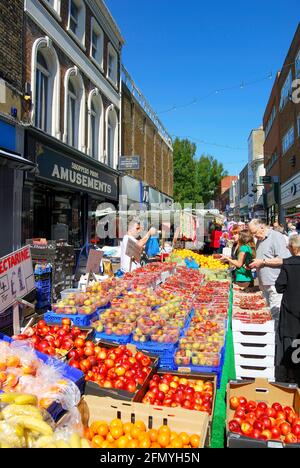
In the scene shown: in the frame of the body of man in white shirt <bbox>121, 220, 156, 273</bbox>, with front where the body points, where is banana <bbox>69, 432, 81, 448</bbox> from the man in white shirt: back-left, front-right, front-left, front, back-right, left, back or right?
right

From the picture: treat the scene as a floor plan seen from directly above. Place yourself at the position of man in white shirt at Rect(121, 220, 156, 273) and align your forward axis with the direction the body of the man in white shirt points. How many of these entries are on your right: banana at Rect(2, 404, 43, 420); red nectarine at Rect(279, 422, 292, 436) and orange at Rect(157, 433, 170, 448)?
3

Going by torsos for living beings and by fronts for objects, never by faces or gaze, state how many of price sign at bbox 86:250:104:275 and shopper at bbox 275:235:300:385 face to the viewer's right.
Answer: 0

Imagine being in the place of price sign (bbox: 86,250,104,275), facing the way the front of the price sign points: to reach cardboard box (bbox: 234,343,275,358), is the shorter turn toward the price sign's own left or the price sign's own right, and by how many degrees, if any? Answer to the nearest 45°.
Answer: approximately 45° to the price sign's own left

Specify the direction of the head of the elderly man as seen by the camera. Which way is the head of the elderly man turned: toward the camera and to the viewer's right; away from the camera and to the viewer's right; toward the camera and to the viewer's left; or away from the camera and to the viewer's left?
toward the camera and to the viewer's left

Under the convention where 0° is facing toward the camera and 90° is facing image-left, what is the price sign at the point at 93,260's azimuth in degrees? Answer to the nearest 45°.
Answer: approximately 0°

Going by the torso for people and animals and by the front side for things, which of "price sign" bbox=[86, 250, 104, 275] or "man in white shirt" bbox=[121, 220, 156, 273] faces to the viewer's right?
the man in white shirt

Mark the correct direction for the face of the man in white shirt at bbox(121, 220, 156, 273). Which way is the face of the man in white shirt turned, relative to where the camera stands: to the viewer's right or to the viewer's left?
to the viewer's right

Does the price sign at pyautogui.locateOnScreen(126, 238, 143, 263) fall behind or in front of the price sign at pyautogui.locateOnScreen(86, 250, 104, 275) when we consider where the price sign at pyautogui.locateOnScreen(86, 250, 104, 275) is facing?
behind
